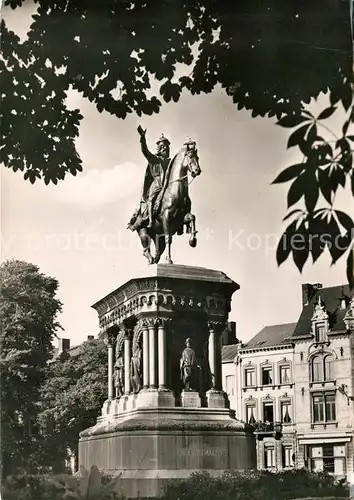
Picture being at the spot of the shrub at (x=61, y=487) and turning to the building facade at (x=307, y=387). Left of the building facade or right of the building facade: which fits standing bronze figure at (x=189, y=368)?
left

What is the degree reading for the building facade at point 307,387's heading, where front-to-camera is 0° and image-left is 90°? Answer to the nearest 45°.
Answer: approximately 0°

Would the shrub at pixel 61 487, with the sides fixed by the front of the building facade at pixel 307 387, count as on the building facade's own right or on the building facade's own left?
on the building facade's own right

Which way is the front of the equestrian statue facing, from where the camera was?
facing the viewer and to the right of the viewer

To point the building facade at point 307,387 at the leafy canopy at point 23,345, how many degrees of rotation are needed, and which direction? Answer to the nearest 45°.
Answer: approximately 90° to its right

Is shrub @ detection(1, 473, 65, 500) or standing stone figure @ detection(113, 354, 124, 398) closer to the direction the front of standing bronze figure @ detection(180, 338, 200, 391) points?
the shrub

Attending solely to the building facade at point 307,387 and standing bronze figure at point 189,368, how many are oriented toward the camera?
2

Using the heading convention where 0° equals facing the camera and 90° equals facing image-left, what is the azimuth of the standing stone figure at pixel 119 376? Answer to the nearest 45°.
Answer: approximately 45°

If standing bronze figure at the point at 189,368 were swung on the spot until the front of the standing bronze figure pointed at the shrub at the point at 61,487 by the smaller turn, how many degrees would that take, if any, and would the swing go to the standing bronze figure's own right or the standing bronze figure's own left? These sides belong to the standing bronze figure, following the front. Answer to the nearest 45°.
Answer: approximately 45° to the standing bronze figure's own right

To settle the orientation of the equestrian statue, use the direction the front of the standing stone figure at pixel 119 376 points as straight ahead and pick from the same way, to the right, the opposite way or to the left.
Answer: to the left
